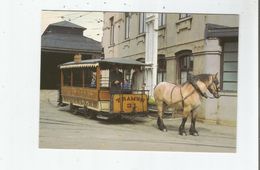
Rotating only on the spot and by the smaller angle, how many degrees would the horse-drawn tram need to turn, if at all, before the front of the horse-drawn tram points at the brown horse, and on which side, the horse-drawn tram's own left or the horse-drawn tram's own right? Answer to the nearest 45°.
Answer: approximately 45° to the horse-drawn tram's own left

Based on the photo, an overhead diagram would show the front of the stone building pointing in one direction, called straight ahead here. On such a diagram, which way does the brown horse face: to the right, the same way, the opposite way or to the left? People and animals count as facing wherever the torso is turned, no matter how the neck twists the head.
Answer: to the left

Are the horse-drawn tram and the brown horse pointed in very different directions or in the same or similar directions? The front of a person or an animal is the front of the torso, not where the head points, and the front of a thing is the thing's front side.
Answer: same or similar directions

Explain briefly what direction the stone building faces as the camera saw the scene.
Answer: facing the viewer and to the left of the viewer

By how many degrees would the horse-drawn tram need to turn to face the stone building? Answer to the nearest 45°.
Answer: approximately 45° to its left

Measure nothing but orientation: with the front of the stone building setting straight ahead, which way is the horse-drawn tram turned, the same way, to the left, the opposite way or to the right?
to the left

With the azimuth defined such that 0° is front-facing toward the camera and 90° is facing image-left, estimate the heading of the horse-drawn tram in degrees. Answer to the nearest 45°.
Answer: approximately 315°

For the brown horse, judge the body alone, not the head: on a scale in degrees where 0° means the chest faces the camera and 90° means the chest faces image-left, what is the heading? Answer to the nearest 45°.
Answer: approximately 315°

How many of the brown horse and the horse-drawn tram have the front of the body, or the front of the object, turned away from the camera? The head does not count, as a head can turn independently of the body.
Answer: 0

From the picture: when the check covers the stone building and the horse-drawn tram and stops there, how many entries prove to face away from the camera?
0
